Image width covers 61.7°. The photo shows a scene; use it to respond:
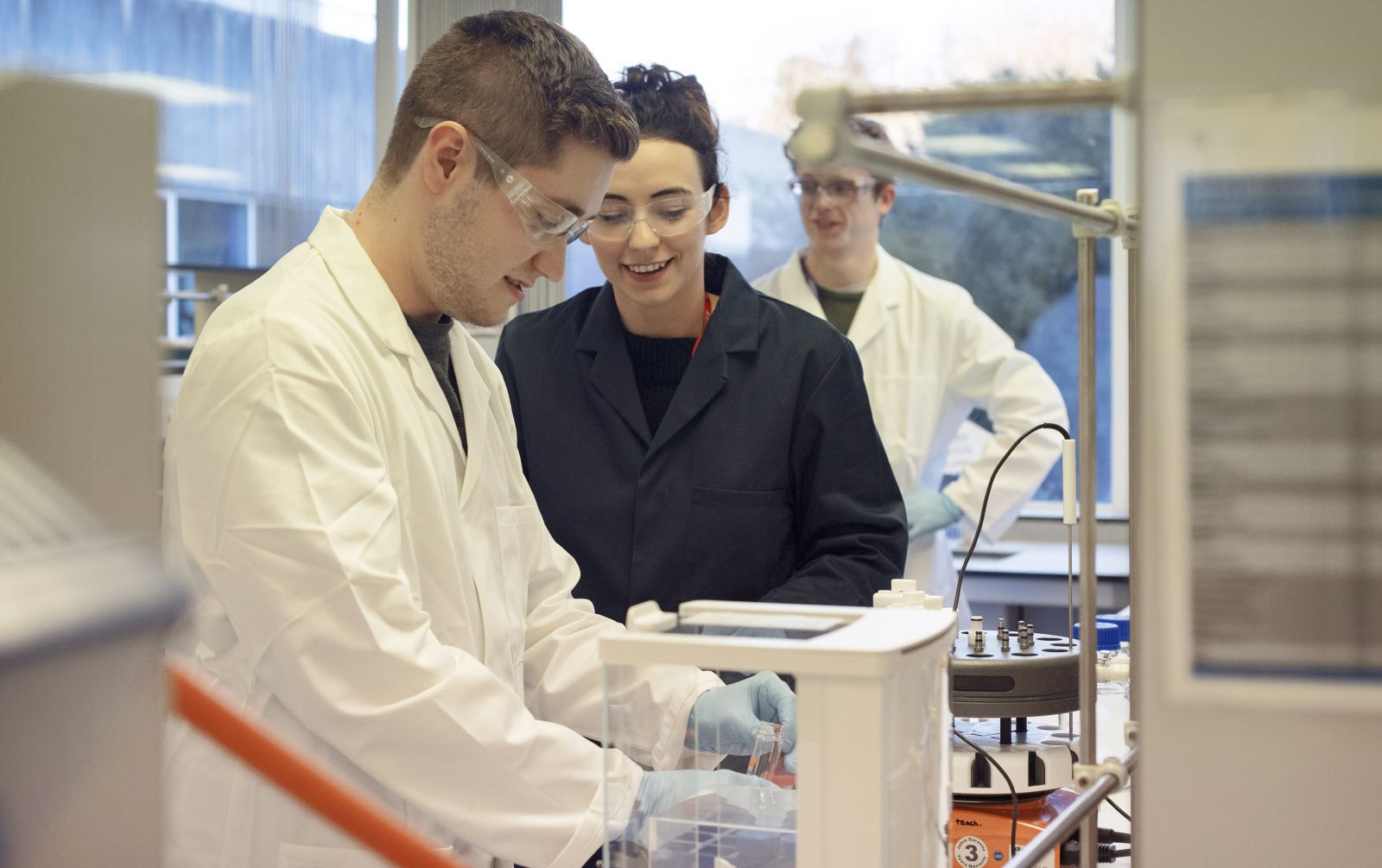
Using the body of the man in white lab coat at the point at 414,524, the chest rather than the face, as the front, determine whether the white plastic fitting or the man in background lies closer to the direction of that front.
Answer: the white plastic fitting

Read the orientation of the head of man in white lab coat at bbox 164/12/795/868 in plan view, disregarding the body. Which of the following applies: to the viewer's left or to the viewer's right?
to the viewer's right

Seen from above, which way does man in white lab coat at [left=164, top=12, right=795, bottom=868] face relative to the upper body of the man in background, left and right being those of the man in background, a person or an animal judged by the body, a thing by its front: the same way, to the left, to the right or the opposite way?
to the left

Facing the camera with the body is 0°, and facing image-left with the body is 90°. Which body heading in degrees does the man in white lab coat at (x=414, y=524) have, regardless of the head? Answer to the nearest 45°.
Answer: approximately 315°

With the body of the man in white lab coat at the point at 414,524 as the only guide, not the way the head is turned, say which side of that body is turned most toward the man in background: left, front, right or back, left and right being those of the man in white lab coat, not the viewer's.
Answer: left

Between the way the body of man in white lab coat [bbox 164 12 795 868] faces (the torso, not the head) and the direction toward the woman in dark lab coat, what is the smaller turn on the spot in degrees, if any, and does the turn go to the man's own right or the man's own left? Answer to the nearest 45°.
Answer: approximately 90° to the man's own left

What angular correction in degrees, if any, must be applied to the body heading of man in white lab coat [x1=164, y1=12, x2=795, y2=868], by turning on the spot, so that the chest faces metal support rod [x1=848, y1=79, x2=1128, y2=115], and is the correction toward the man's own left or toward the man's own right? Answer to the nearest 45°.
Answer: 0° — they already face it
